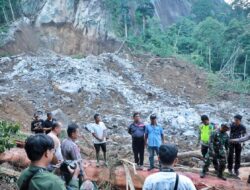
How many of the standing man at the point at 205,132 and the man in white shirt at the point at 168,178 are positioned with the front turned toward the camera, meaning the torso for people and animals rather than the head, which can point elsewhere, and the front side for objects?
1

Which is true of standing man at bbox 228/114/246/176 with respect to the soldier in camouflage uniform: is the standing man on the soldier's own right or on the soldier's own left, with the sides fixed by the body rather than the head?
on the soldier's own left

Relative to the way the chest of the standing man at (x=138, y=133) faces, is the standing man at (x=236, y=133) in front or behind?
in front

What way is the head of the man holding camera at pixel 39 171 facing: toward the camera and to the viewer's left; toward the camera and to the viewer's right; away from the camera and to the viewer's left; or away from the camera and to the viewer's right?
away from the camera and to the viewer's right

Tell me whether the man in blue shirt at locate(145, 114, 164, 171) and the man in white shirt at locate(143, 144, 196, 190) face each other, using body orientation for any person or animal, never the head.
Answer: yes

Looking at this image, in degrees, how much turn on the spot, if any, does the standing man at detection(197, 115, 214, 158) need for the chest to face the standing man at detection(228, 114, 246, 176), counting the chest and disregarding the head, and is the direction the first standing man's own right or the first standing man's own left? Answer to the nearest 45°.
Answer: approximately 45° to the first standing man's own left

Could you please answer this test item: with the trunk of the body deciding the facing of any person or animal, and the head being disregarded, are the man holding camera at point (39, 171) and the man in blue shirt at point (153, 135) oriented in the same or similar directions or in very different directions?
very different directions

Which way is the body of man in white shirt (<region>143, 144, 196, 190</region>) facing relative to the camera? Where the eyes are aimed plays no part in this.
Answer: away from the camera

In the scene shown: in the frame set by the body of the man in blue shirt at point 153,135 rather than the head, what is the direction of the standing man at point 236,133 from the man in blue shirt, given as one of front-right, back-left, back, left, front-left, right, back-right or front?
left

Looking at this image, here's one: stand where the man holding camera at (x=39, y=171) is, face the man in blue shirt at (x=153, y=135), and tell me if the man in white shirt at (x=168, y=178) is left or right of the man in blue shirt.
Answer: right

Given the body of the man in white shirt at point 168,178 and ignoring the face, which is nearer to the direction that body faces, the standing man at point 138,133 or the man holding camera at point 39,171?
the standing man

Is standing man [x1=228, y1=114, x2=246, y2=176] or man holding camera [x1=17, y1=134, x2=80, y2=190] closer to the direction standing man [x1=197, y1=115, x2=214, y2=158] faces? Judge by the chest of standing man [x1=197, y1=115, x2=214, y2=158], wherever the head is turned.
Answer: the man holding camera

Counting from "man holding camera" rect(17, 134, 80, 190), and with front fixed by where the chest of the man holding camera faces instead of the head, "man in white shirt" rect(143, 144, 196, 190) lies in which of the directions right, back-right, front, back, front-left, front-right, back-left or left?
front-right

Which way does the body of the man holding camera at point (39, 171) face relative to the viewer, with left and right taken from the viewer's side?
facing away from the viewer and to the right of the viewer

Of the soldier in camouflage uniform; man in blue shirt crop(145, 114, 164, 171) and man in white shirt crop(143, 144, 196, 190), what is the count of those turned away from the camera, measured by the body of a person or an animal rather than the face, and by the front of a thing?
1
